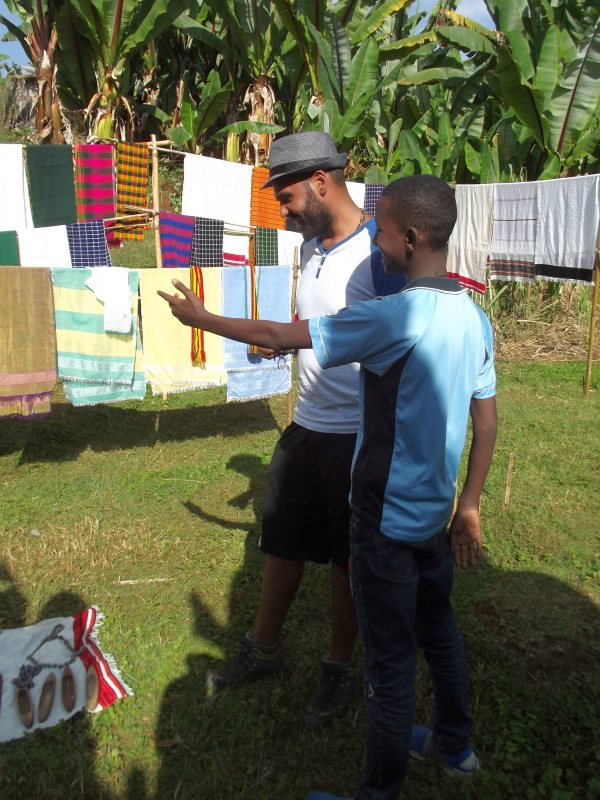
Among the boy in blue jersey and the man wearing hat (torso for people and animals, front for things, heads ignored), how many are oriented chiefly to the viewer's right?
0

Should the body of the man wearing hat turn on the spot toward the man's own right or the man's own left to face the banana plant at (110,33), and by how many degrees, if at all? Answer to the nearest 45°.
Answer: approximately 135° to the man's own right

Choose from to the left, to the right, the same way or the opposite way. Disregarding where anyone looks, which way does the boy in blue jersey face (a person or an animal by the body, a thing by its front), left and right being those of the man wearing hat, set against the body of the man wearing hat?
to the right

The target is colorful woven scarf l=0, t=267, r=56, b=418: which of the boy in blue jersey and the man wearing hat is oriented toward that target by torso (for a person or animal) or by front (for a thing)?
the boy in blue jersey

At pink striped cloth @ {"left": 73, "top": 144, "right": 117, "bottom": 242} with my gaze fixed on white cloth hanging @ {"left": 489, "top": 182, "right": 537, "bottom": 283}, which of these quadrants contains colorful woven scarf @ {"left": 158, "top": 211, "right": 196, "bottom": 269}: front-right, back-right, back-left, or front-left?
front-right

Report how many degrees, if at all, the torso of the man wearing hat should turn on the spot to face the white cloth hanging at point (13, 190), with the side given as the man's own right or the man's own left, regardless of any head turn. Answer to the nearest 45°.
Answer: approximately 90° to the man's own right

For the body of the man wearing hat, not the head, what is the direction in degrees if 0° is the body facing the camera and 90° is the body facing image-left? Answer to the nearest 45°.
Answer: approximately 45°

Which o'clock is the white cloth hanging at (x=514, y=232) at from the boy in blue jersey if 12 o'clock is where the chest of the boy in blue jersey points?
The white cloth hanging is roughly at 2 o'clock from the boy in blue jersey.

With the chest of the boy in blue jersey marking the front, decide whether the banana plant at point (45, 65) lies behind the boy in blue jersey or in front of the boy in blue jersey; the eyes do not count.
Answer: in front

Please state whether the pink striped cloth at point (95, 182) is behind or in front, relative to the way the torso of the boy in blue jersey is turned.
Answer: in front

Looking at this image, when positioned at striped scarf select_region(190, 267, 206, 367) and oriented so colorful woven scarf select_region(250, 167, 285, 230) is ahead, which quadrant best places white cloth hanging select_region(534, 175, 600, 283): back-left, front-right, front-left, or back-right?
front-right

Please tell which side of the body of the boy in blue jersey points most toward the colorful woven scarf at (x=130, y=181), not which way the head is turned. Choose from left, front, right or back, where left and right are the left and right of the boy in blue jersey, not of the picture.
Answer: front

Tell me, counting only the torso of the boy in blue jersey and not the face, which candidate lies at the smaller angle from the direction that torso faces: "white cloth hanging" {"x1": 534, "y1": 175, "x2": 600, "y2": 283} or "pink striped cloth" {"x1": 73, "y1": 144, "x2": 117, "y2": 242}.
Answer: the pink striped cloth

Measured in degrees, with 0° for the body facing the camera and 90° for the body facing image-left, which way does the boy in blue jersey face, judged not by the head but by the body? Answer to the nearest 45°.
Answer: approximately 135°

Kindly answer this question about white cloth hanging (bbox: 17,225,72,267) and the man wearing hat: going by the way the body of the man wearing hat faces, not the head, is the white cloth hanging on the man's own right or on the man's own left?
on the man's own right
